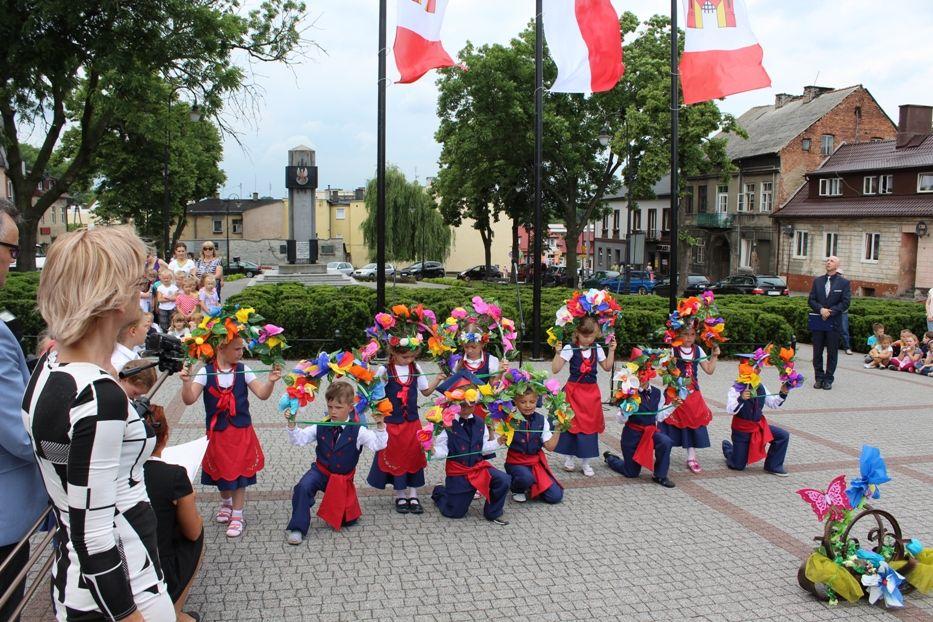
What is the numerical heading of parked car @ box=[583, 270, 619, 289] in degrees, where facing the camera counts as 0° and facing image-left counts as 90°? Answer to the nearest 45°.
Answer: approximately 45°

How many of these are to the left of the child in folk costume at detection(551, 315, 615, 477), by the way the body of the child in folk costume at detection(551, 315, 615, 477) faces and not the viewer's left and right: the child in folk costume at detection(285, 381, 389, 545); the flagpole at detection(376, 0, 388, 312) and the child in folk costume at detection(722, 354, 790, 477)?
1

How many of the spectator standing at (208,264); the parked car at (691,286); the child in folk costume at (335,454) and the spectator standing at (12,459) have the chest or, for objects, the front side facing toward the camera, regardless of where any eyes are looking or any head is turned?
2

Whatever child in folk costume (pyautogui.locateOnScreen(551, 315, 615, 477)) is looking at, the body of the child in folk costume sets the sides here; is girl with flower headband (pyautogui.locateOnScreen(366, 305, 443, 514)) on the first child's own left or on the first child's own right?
on the first child's own right

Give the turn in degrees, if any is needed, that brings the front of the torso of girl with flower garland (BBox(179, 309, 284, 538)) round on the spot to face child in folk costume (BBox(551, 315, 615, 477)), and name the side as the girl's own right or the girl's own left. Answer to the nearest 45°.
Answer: approximately 90° to the girl's own left

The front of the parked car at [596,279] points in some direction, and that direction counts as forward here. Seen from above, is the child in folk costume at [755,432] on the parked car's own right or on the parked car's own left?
on the parked car's own left

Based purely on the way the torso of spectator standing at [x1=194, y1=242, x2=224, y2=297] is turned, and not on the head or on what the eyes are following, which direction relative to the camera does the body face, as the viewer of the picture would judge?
toward the camera

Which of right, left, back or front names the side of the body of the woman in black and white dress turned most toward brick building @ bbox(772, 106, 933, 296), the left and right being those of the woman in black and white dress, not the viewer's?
front

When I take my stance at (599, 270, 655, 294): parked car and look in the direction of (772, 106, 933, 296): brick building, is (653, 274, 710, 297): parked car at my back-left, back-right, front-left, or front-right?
front-right

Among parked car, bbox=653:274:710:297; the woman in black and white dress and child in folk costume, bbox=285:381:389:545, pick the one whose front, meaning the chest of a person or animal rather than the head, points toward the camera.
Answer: the child in folk costume

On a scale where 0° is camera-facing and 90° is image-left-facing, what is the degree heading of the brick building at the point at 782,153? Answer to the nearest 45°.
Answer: approximately 45°

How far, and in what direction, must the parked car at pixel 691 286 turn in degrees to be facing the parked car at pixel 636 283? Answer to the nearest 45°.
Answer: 0° — it already faces it

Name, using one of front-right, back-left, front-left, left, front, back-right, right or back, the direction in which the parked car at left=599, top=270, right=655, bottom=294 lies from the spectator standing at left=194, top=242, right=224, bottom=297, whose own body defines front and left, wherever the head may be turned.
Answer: back-left

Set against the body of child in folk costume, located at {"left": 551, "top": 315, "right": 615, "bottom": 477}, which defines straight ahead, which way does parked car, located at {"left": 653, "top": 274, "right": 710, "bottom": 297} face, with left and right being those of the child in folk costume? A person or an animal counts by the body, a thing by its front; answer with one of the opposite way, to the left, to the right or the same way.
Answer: to the right

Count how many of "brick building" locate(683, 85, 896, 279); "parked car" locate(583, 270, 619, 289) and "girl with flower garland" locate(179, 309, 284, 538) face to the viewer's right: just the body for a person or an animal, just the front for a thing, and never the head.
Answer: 0

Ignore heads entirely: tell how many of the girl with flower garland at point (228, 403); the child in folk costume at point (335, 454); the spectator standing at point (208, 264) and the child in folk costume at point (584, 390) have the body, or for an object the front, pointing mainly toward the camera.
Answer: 4

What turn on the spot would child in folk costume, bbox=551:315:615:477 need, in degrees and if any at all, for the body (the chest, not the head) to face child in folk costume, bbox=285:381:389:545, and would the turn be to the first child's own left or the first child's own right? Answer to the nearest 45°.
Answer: approximately 45° to the first child's own right

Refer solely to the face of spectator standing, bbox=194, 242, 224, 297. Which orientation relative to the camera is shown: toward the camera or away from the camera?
toward the camera

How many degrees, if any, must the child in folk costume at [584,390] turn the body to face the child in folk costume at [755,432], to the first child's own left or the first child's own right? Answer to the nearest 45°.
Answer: approximately 90° to the first child's own left

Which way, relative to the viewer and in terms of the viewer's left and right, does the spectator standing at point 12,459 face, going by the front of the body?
facing to the right of the viewer
